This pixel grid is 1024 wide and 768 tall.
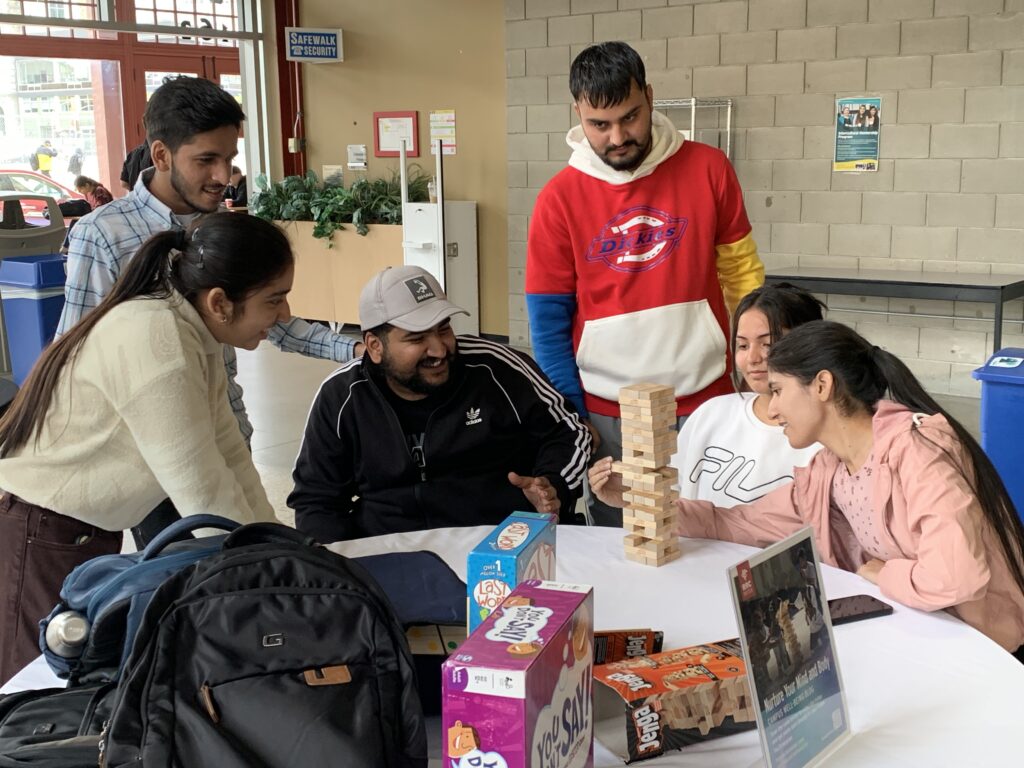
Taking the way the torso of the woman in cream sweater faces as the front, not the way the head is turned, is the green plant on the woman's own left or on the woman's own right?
on the woman's own left

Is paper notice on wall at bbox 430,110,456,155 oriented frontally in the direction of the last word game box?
yes

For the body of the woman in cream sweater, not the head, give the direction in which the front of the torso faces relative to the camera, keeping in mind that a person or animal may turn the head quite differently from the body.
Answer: to the viewer's right

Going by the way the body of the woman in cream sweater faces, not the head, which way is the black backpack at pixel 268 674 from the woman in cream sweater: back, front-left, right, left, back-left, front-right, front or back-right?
right

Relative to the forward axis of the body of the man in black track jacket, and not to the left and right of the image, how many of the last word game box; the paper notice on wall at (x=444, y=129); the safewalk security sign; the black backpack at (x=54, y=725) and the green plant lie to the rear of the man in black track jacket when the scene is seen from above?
3

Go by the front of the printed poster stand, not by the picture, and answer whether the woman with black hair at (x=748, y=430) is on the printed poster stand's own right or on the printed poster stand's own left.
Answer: on the printed poster stand's own right

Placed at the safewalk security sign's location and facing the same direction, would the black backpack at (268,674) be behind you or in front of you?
in front

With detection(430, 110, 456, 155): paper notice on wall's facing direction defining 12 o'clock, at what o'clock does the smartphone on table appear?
The smartphone on table is roughly at 12 o'clock from the paper notice on wall.

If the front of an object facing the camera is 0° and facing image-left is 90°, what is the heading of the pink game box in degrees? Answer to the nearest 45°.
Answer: approximately 315°

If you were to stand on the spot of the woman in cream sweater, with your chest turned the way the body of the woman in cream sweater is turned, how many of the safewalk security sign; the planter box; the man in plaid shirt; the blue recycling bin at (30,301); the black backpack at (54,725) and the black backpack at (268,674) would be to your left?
4

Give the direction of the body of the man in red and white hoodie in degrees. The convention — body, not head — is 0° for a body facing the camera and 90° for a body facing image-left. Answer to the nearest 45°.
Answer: approximately 0°

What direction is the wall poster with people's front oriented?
toward the camera
